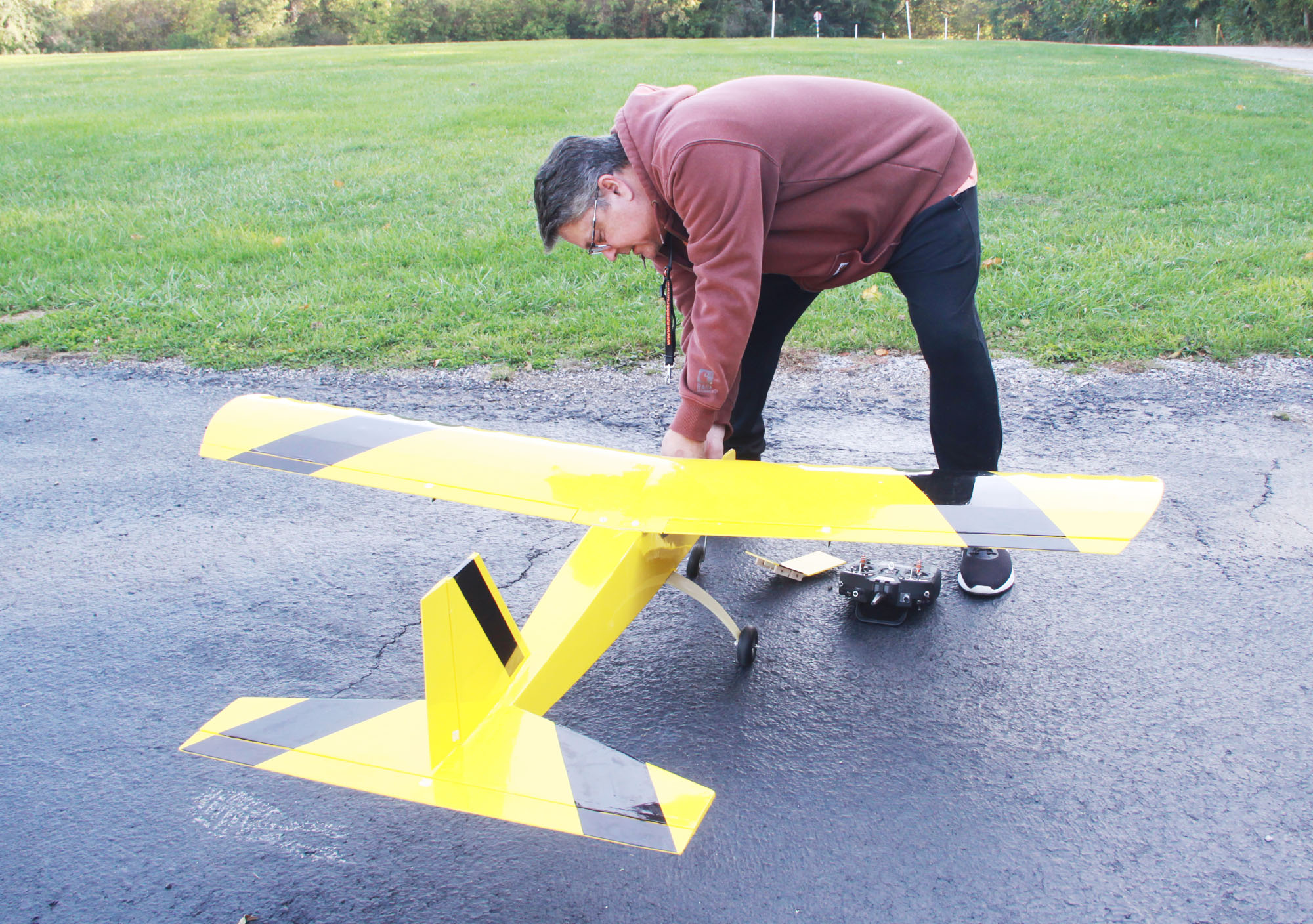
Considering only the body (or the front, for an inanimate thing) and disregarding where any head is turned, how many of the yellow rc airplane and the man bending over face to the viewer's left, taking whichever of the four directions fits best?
1

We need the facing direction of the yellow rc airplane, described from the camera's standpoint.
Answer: facing away from the viewer and to the right of the viewer

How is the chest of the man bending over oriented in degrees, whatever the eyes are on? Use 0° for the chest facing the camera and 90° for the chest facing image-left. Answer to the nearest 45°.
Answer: approximately 90°
